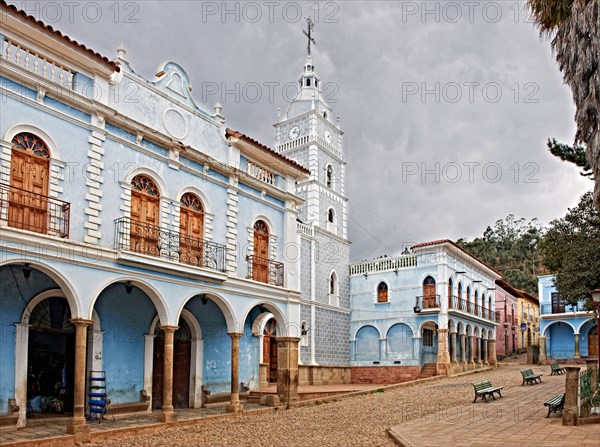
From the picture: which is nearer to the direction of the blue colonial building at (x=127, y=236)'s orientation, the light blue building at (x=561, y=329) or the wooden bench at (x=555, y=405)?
the wooden bench

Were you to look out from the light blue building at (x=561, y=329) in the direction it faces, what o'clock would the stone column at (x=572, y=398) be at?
The stone column is roughly at 12 o'clock from the light blue building.

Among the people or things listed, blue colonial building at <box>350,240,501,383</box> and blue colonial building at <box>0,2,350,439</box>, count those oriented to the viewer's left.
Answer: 0

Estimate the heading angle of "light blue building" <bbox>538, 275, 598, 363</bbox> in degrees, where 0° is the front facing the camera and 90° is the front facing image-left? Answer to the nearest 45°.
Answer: approximately 0°

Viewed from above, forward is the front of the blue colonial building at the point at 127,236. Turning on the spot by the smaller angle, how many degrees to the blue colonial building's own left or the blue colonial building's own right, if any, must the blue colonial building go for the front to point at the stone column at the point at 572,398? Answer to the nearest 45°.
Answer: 0° — it already faces it

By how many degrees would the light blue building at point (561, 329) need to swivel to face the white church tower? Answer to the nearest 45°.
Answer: approximately 45° to its right

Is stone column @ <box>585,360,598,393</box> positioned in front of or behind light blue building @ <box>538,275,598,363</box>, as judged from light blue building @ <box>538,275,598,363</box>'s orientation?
in front

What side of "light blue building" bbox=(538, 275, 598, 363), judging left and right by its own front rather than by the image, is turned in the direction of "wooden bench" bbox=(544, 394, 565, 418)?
front

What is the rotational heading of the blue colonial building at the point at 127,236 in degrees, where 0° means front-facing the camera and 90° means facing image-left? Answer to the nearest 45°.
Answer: approximately 315°

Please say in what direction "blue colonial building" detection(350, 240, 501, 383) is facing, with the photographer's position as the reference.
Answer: facing the viewer and to the right of the viewer
